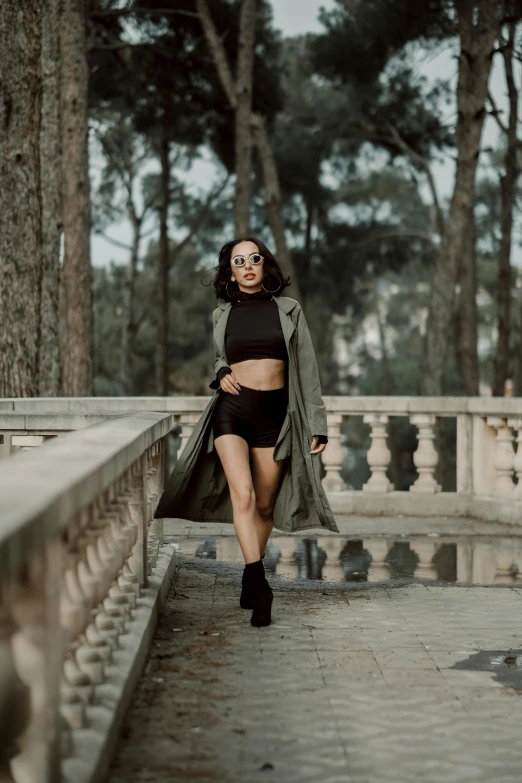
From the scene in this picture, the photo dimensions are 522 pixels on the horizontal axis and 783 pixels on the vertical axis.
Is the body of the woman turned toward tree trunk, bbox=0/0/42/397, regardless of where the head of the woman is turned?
no

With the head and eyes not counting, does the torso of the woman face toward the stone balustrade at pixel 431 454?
no

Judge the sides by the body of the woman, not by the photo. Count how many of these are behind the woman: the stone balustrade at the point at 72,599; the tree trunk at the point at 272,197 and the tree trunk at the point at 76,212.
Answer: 2

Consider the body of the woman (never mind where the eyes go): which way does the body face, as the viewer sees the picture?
toward the camera

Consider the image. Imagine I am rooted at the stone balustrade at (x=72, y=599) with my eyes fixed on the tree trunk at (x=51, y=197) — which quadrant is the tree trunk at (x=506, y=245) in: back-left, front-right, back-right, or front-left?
front-right

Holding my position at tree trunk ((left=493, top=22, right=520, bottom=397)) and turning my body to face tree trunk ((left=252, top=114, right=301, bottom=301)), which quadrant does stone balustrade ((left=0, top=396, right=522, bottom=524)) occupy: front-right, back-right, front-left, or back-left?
front-left

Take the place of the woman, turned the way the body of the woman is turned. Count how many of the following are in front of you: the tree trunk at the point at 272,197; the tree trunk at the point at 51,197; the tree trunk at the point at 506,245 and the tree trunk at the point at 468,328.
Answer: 0

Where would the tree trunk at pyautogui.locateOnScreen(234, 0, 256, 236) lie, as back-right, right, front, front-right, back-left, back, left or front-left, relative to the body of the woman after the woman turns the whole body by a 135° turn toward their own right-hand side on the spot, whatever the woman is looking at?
front-right

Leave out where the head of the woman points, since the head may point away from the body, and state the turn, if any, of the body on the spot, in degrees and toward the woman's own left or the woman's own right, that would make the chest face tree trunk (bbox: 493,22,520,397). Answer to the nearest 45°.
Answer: approximately 180°

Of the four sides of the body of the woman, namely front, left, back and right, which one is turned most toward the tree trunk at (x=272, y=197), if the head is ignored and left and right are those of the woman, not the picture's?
back

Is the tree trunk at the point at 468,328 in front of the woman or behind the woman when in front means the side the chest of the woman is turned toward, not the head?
behind

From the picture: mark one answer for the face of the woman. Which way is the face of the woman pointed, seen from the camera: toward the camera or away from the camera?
toward the camera
